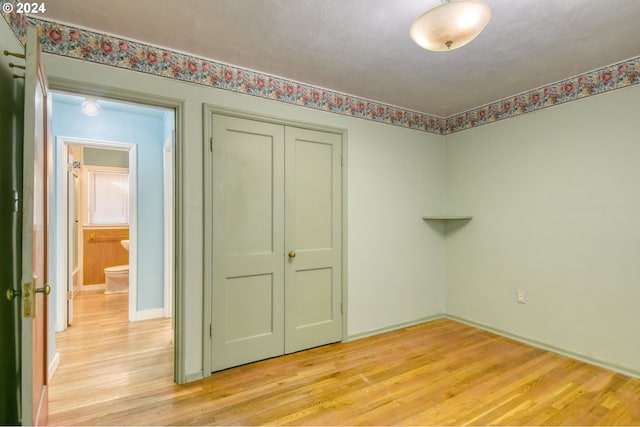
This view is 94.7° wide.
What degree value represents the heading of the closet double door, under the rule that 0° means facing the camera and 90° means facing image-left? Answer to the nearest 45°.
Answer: approximately 315°

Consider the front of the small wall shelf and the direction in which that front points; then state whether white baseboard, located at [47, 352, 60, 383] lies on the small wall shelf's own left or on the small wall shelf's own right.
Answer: on the small wall shelf's own right

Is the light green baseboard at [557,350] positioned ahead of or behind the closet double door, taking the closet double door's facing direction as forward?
ahead

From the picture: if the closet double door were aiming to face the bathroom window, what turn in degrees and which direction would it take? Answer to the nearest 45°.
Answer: approximately 180°

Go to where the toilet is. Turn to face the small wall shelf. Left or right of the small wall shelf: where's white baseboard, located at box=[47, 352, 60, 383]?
right

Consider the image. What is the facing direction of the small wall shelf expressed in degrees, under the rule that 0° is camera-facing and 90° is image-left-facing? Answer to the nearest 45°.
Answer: approximately 0°

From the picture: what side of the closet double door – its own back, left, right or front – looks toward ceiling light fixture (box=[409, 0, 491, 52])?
front

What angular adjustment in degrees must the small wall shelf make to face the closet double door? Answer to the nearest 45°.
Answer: approximately 45° to its right

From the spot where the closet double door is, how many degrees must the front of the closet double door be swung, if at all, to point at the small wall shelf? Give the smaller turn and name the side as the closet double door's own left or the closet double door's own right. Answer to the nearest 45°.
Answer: approximately 45° to the closet double door's own left

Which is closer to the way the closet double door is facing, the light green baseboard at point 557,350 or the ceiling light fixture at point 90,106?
the light green baseboard

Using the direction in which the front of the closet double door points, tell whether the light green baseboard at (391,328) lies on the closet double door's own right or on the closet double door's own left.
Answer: on the closet double door's own left

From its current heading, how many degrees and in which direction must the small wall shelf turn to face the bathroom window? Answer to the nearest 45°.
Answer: approximately 90° to its right

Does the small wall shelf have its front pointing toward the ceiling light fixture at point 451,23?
yes

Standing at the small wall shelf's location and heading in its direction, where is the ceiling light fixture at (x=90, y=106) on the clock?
The ceiling light fixture is roughly at 2 o'clock from the small wall shelf.

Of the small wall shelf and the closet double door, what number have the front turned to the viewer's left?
0
